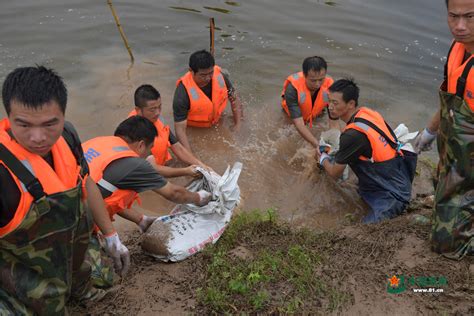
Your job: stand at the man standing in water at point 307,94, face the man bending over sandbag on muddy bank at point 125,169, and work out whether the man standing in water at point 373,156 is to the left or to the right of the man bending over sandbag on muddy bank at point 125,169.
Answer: left

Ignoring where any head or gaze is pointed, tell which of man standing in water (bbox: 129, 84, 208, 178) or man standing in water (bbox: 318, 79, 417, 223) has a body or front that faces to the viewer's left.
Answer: man standing in water (bbox: 318, 79, 417, 223)

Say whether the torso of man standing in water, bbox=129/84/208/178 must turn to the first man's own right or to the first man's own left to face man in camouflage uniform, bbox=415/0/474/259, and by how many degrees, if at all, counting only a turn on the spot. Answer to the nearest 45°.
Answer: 0° — they already face them

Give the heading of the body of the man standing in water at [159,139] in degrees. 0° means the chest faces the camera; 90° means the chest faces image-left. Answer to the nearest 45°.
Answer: approximately 315°

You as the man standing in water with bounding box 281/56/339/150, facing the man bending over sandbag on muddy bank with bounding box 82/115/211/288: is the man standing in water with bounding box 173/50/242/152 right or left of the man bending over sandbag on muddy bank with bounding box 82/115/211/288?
right

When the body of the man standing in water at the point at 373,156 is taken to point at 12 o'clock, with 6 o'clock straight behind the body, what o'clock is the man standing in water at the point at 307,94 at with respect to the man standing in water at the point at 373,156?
the man standing in water at the point at 307,94 is roughly at 2 o'clock from the man standing in water at the point at 373,156.

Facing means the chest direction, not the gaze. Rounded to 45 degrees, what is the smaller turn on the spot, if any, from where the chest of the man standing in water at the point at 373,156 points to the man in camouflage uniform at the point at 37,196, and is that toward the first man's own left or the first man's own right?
approximately 45° to the first man's own left

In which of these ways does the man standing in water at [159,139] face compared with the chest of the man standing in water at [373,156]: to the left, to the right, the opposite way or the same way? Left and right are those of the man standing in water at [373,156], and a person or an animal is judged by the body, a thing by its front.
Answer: the opposite way

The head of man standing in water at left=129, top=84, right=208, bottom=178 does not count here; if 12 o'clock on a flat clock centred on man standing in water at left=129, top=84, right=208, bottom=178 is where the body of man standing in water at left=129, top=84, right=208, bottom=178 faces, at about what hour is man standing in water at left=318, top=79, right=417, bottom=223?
man standing in water at left=318, top=79, right=417, bottom=223 is roughly at 11 o'clock from man standing in water at left=129, top=84, right=208, bottom=178.

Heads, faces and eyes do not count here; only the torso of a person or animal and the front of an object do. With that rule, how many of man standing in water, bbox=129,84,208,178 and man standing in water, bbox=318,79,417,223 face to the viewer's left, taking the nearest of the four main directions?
1

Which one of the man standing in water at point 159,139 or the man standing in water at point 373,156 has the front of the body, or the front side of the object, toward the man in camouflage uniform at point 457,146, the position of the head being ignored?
the man standing in water at point 159,139

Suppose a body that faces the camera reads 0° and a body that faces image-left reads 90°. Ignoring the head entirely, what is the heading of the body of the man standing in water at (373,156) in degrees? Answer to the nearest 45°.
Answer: approximately 90°

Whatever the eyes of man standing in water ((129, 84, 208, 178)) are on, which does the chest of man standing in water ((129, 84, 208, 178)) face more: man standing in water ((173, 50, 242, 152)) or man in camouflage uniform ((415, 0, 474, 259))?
the man in camouflage uniform
